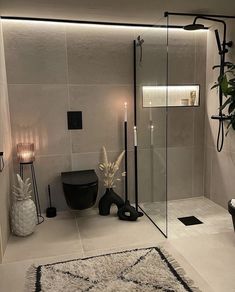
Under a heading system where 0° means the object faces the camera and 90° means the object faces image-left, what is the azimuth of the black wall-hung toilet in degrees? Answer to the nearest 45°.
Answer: approximately 0°

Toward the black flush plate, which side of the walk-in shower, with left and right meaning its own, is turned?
right

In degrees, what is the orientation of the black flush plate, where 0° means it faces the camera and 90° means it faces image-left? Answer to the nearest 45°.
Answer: approximately 0°

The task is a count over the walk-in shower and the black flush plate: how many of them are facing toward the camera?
2

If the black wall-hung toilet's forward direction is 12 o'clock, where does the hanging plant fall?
The hanging plant is roughly at 9 o'clock from the black wall-hung toilet.

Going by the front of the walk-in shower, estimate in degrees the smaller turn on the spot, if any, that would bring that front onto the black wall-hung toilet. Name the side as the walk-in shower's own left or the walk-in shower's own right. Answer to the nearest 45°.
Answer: approximately 45° to the walk-in shower's own right

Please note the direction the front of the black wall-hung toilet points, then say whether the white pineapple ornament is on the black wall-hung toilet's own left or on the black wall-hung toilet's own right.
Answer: on the black wall-hung toilet's own right

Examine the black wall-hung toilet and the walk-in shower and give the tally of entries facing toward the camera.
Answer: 2

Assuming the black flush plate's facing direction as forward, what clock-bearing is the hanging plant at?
The hanging plant is roughly at 10 o'clock from the black flush plate.
